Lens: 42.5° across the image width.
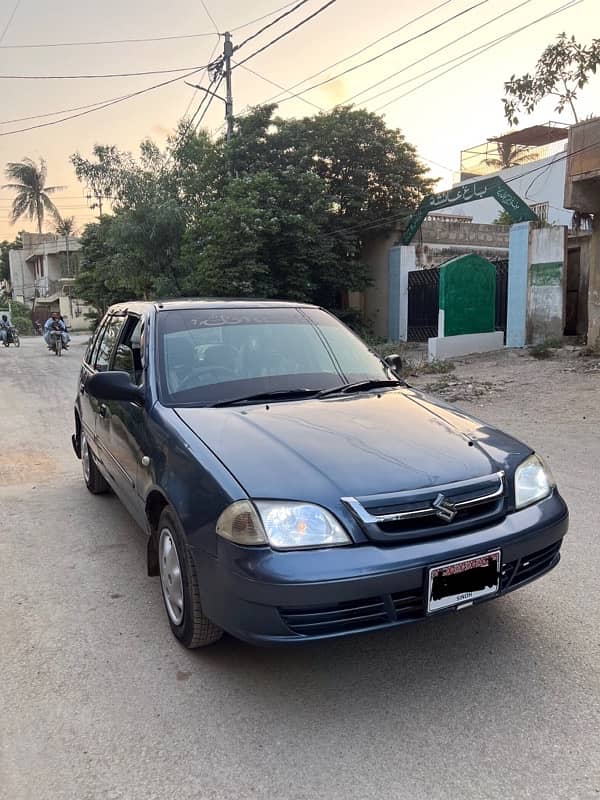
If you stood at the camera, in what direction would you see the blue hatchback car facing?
facing the viewer and to the right of the viewer

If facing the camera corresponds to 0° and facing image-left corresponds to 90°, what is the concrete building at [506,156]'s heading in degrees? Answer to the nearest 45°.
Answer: approximately 45°

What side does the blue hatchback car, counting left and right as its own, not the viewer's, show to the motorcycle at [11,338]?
back

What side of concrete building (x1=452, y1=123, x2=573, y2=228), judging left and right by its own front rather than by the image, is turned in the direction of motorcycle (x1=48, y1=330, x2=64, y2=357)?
front

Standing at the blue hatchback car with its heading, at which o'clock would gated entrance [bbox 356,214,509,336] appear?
The gated entrance is roughly at 8 o'clock from the blue hatchback car.

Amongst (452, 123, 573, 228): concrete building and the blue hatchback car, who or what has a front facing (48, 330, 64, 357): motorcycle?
the concrete building

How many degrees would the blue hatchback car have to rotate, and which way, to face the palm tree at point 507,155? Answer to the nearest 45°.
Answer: approximately 135° to its left

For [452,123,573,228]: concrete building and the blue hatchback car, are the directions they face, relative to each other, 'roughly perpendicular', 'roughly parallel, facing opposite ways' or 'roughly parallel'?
roughly perpendicular

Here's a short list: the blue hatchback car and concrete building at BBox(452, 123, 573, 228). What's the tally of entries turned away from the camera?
0

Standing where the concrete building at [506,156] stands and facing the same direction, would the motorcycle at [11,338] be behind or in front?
in front

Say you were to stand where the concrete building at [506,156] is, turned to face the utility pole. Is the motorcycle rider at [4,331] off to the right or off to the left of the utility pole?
right
